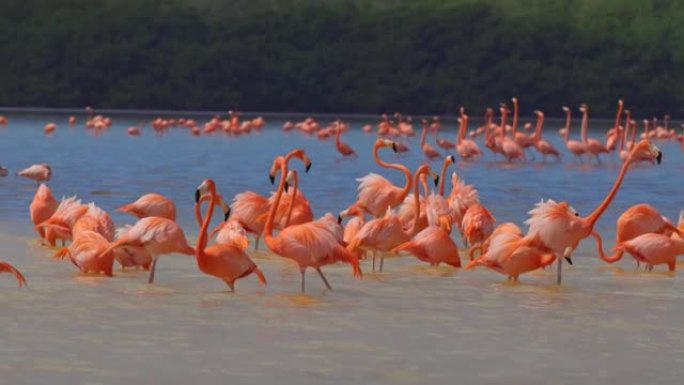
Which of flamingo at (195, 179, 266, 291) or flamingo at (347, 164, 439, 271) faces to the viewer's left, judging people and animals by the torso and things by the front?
flamingo at (195, 179, 266, 291)

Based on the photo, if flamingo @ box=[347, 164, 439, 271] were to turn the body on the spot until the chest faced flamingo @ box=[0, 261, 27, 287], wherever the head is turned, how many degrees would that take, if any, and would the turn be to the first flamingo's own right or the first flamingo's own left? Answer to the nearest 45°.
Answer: approximately 135° to the first flamingo's own right

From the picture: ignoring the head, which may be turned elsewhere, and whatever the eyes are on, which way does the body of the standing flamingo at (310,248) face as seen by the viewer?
to the viewer's left

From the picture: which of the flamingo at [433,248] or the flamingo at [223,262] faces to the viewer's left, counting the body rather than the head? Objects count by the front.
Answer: the flamingo at [223,262]

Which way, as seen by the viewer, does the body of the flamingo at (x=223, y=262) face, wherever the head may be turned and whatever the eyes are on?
to the viewer's left

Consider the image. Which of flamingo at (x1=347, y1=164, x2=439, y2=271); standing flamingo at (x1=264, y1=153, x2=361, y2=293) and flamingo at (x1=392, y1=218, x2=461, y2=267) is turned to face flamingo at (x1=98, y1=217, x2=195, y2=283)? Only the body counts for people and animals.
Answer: the standing flamingo

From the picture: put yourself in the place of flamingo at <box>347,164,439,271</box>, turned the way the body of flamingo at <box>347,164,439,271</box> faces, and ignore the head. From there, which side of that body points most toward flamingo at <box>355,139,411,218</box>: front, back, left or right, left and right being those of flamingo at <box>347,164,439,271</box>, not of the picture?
left
